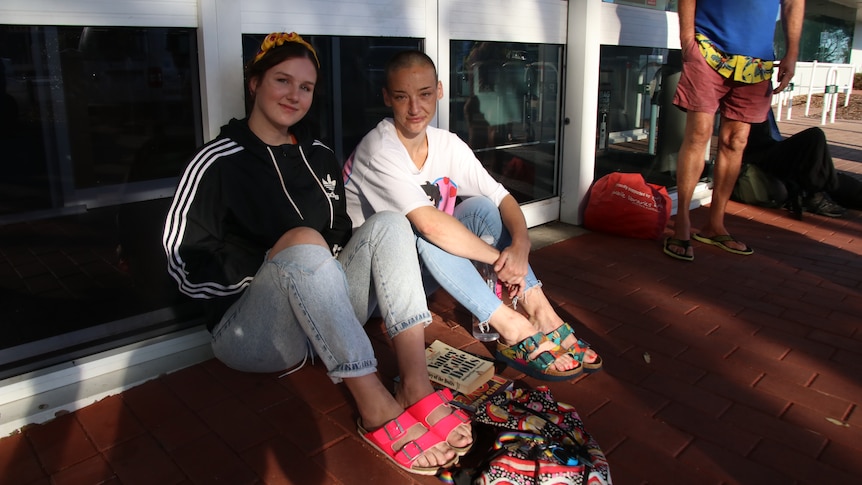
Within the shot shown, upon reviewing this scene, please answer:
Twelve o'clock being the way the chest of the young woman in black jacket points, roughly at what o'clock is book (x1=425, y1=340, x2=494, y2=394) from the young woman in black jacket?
The book is roughly at 10 o'clock from the young woman in black jacket.

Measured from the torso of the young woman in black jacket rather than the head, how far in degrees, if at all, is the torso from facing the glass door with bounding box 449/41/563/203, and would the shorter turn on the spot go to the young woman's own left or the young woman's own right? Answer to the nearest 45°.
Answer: approximately 90° to the young woman's own left

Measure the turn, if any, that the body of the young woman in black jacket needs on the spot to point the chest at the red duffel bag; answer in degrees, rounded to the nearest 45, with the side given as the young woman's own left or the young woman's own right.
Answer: approximately 90° to the young woman's own left

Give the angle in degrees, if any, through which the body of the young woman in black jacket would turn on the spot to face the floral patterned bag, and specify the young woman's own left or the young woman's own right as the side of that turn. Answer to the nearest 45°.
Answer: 0° — they already face it

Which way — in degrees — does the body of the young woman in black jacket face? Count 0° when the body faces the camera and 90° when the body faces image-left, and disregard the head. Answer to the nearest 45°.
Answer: approximately 315°

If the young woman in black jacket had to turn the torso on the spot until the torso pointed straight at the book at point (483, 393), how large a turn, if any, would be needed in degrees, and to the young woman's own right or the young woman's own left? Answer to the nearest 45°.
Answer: approximately 45° to the young woman's own left

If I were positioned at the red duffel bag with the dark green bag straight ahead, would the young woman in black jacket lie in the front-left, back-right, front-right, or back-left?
back-right

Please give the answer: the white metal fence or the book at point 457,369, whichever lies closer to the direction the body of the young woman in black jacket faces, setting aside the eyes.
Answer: the book

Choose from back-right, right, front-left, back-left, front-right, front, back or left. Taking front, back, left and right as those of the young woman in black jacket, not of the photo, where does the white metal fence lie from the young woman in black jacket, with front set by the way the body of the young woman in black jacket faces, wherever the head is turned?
left
